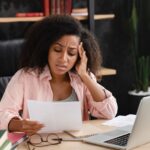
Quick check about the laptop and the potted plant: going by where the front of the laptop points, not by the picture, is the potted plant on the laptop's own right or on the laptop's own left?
on the laptop's own right

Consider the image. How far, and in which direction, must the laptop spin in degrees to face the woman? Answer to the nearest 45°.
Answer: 0° — it already faces them

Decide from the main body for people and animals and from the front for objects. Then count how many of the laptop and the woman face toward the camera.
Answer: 1

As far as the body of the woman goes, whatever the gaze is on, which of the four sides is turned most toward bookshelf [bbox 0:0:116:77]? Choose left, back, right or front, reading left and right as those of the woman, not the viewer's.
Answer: back

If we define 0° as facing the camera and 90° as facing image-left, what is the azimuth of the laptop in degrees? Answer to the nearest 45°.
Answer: approximately 135°

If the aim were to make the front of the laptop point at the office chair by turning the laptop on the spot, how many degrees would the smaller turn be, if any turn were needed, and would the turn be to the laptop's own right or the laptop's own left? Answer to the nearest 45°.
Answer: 0° — it already faces it

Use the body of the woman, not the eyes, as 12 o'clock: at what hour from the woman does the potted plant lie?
The potted plant is roughly at 7 o'clock from the woman.

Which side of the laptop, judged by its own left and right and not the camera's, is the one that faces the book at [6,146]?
left

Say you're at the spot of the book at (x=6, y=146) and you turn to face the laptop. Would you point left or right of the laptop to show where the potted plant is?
left
